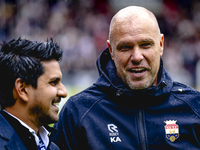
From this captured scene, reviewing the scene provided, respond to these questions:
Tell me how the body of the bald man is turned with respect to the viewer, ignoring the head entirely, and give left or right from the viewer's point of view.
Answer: facing the viewer

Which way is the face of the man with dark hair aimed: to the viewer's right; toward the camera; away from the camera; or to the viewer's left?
to the viewer's right

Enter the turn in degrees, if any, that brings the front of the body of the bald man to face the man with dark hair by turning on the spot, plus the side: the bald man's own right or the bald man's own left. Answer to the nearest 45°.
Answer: approximately 45° to the bald man's own right

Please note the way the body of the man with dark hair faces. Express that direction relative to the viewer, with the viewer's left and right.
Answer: facing to the right of the viewer

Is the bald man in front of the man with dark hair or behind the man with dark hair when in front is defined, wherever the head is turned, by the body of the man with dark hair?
in front
